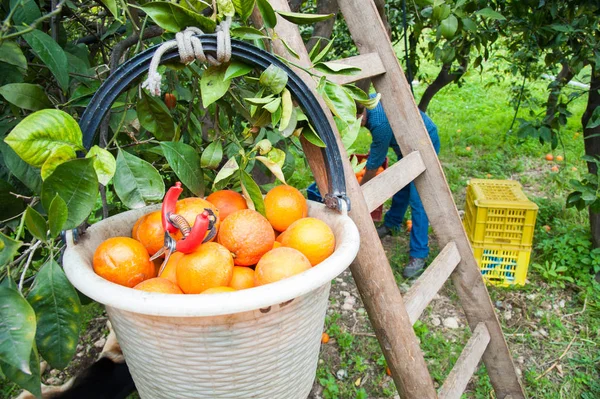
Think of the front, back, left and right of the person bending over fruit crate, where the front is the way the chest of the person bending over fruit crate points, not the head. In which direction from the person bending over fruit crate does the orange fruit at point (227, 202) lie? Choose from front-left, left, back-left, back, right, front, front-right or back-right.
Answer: front-left

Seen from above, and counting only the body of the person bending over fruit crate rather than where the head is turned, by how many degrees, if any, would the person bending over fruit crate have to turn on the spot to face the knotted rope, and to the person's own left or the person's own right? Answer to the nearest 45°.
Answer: approximately 45° to the person's own left

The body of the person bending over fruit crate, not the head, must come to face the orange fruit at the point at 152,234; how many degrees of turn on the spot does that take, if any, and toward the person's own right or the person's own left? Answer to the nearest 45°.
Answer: approximately 45° to the person's own left

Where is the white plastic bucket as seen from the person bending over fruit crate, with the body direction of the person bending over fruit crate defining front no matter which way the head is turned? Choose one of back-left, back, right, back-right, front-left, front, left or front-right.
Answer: front-left

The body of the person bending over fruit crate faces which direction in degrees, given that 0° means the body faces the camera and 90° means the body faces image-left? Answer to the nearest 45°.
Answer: approximately 45°

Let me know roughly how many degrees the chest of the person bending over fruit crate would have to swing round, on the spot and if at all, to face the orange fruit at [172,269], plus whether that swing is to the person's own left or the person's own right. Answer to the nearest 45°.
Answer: approximately 45° to the person's own left
